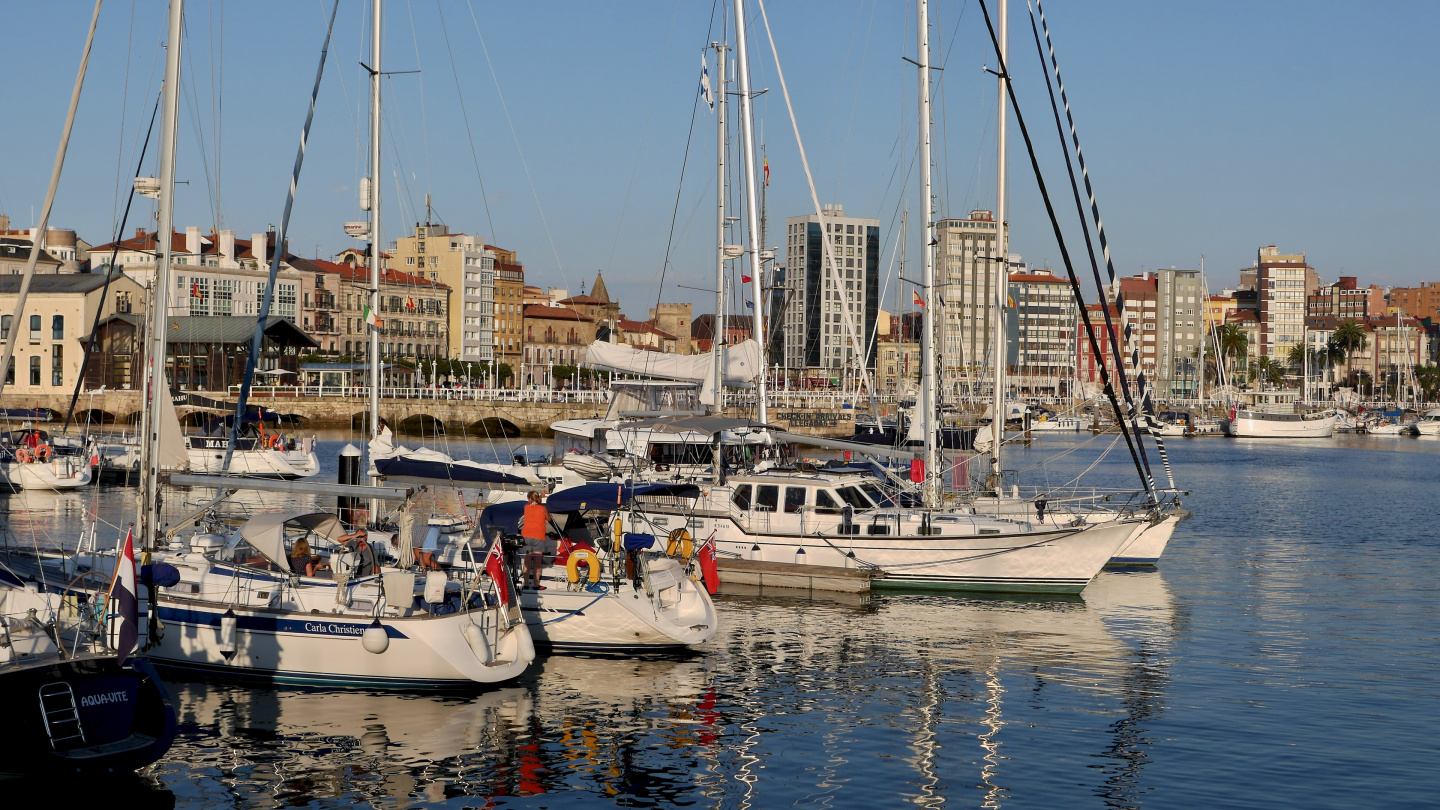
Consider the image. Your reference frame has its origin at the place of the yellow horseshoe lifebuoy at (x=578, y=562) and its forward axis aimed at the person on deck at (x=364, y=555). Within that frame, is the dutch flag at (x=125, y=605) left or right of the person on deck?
left

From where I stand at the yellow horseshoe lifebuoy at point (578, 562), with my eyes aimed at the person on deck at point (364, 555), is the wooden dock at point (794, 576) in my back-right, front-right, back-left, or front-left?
back-right

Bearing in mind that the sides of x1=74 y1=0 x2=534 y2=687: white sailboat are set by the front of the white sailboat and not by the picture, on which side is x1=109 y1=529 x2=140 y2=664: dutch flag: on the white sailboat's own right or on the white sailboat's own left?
on the white sailboat's own left
